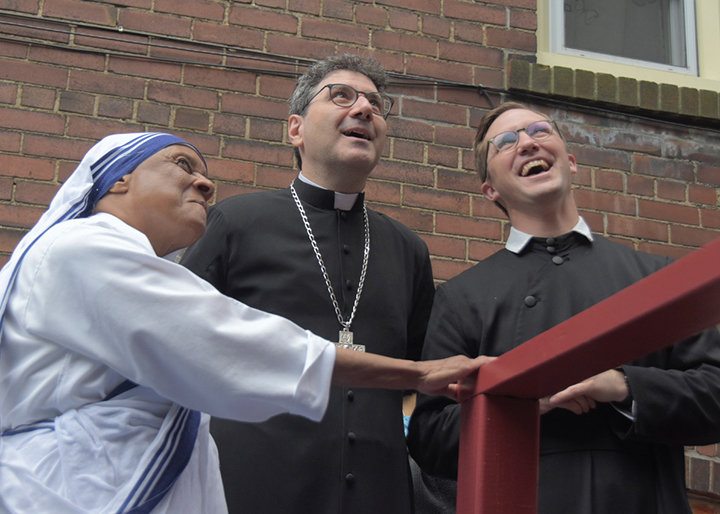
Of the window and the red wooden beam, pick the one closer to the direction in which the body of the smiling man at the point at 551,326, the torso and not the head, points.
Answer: the red wooden beam

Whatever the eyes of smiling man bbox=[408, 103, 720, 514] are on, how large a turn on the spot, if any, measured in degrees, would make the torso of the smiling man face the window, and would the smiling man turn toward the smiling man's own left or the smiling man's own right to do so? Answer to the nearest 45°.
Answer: approximately 180°

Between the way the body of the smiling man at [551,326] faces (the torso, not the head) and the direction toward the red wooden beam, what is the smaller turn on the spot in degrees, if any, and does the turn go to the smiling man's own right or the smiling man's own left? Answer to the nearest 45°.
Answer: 0° — they already face it

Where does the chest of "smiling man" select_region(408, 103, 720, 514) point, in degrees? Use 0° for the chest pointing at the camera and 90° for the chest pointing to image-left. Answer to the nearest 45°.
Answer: approximately 0°
